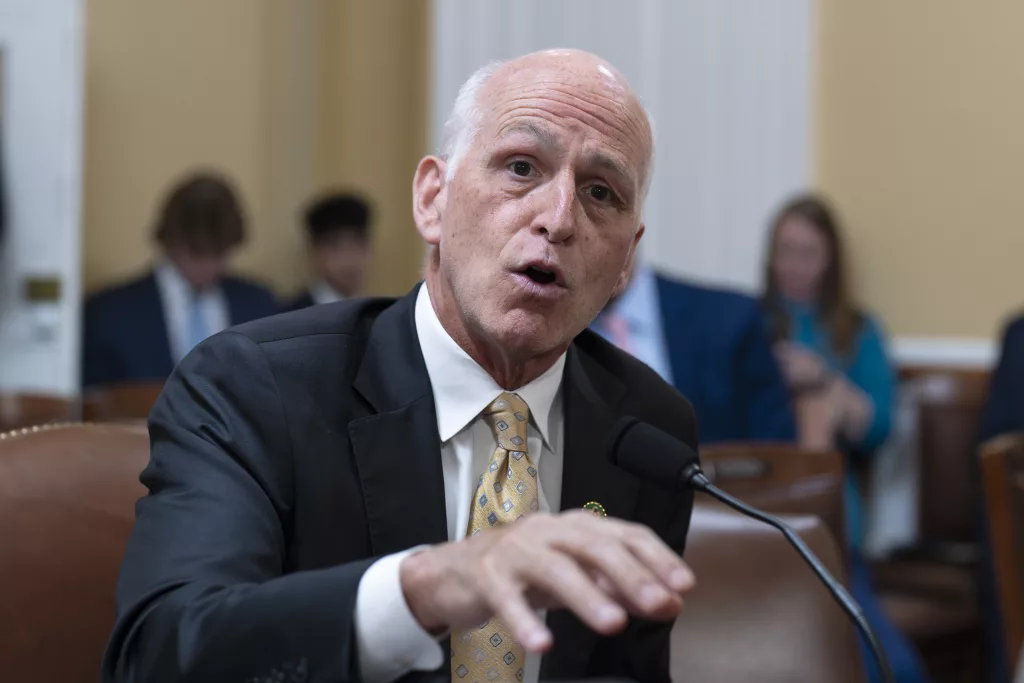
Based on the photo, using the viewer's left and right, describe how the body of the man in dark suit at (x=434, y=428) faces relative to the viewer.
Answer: facing the viewer and to the right of the viewer

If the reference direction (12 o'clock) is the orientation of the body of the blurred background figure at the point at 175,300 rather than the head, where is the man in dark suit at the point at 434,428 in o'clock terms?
The man in dark suit is roughly at 12 o'clock from the blurred background figure.

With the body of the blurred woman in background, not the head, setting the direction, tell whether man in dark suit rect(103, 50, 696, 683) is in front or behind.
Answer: in front

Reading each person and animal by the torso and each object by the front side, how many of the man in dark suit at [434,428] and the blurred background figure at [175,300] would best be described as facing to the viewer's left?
0

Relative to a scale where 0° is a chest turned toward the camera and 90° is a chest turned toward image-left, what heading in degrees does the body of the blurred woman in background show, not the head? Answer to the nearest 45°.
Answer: approximately 45°

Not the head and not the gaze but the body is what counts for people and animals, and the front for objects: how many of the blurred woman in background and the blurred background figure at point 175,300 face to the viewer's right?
0

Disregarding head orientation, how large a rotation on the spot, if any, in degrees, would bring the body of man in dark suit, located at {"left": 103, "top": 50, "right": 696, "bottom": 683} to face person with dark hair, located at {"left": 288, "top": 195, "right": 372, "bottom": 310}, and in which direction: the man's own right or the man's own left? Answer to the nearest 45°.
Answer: approximately 135° to the man's own left
